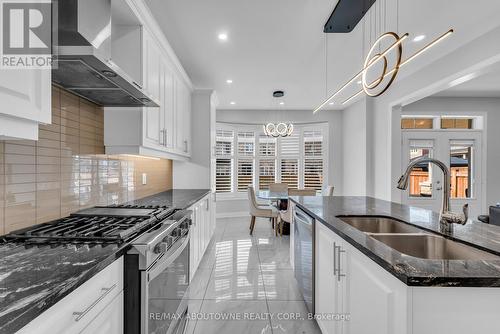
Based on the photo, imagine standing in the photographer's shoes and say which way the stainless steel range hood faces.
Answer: facing the viewer and to the right of the viewer

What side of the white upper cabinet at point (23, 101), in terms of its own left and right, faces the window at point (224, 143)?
left

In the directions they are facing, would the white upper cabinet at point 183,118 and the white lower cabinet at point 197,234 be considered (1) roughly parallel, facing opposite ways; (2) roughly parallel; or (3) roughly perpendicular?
roughly parallel

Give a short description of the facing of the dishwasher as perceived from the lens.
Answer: facing to the left of the viewer

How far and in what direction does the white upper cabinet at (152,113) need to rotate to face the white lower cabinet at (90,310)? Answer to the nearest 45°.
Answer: approximately 90° to its right

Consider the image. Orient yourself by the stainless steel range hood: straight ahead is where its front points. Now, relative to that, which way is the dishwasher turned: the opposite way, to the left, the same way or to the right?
the opposite way

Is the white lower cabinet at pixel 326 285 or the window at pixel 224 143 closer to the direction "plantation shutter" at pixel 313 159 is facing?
the white lower cabinet

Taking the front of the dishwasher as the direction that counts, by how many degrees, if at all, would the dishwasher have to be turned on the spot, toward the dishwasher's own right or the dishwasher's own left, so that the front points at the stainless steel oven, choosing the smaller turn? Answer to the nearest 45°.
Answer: approximately 45° to the dishwasher's own left

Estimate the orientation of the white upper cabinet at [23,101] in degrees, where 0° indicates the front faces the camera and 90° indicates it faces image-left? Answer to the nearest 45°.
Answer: approximately 315°

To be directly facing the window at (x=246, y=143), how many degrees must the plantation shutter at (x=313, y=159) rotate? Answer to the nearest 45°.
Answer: approximately 90° to its right

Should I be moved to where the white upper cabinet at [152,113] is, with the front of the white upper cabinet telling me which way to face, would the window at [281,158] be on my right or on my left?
on my left

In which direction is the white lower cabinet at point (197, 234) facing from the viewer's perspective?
to the viewer's right

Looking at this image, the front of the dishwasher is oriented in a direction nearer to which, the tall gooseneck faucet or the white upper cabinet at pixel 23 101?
the white upper cabinet

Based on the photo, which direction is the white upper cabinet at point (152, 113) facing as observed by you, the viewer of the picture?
facing to the right of the viewer

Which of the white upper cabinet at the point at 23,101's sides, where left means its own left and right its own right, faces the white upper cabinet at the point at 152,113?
left

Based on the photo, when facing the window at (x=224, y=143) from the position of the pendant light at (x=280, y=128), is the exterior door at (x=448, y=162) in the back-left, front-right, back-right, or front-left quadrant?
back-right

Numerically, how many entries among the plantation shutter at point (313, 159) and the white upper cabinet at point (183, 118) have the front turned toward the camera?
1

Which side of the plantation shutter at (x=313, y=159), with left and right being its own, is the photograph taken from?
front

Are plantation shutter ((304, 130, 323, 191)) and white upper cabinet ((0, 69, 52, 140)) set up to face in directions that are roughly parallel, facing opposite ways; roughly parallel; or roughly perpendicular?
roughly perpendicular

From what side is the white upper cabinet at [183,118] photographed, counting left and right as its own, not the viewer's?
right
